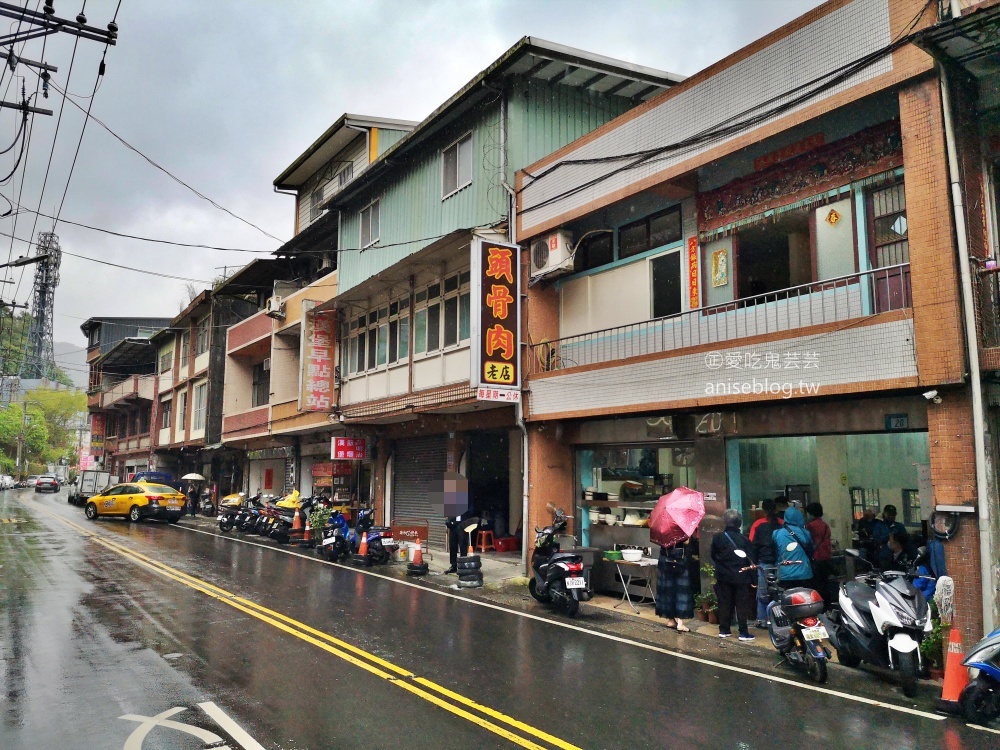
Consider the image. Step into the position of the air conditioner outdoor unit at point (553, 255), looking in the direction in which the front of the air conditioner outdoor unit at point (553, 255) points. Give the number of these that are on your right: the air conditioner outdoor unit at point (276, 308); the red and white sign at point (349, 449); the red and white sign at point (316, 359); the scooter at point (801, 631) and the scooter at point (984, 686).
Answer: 3

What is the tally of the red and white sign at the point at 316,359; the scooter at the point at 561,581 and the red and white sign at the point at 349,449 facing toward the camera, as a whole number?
2

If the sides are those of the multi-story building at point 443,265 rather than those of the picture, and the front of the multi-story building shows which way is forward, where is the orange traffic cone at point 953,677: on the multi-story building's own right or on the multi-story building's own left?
on the multi-story building's own left

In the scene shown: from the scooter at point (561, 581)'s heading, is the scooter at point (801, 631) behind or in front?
behind

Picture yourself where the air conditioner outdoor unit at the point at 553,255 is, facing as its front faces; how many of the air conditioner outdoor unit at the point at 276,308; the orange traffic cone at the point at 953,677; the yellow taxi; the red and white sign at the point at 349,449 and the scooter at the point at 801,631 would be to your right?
3

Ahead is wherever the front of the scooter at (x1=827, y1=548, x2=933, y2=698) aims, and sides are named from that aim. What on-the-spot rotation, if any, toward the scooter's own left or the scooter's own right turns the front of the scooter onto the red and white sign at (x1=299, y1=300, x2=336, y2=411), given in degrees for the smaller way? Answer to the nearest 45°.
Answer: approximately 180°

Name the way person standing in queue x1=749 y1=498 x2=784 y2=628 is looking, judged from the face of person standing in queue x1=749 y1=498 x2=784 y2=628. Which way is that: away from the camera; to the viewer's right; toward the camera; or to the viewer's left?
away from the camera

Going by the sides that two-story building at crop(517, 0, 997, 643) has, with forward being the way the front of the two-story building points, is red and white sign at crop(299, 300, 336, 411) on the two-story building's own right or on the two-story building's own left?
on the two-story building's own right

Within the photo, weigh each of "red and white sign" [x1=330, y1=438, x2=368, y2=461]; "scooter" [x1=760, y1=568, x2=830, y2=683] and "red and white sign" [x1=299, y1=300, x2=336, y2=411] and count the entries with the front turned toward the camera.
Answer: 2

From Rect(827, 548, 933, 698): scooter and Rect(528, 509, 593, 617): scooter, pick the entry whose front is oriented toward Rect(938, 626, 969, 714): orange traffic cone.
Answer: Rect(827, 548, 933, 698): scooter

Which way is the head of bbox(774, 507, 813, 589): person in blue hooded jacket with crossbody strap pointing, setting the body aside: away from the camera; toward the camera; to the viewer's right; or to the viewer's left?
away from the camera
